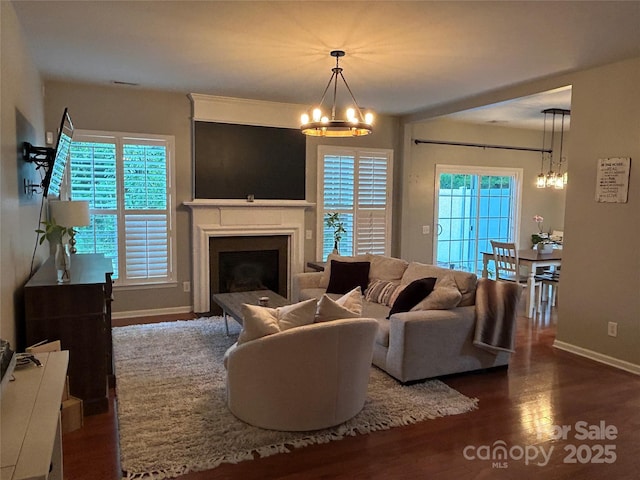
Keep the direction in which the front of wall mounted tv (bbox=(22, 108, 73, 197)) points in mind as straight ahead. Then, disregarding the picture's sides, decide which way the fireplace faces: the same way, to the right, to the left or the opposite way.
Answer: to the right

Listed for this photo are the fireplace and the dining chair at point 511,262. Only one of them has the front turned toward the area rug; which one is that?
the fireplace

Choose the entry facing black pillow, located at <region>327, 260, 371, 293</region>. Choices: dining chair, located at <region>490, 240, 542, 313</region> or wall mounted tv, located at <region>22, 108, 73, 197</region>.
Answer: the wall mounted tv

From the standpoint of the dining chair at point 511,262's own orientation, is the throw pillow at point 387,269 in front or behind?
behind

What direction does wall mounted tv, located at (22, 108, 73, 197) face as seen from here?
to the viewer's right

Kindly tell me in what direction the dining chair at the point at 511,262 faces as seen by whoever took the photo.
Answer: facing away from the viewer and to the right of the viewer

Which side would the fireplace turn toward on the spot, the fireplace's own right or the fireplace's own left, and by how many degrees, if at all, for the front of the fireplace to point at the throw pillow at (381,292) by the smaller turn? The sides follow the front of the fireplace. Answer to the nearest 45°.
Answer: approximately 45° to the fireplace's own left

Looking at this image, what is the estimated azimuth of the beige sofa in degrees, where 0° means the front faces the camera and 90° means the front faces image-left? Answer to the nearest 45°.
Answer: approximately 45°

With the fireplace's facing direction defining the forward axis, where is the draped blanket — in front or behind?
in front

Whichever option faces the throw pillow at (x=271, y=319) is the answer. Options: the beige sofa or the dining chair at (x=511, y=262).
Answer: the beige sofa

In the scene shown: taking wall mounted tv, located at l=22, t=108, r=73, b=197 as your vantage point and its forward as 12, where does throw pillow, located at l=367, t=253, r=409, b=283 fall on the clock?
The throw pillow is roughly at 12 o'clock from the wall mounted tv.

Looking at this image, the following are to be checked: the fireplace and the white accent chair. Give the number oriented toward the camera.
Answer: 1

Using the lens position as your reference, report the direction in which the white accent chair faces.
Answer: facing away from the viewer and to the left of the viewer

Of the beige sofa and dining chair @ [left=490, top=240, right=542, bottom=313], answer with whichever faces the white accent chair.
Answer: the beige sofa
